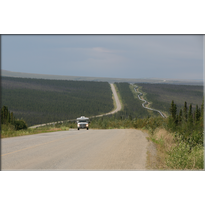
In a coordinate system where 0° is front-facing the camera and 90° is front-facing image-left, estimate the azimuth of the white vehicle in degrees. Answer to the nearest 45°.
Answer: approximately 0°

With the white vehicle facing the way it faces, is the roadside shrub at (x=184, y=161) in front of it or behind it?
in front

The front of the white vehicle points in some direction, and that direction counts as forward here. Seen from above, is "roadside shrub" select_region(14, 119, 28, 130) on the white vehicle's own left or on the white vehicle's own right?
on the white vehicle's own right
